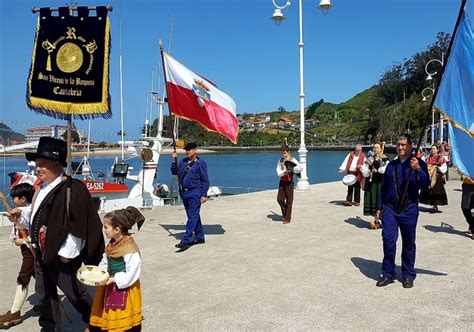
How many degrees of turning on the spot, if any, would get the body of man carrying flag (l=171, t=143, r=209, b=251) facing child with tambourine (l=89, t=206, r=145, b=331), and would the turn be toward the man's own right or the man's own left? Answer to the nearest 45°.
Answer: approximately 45° to the man's own left

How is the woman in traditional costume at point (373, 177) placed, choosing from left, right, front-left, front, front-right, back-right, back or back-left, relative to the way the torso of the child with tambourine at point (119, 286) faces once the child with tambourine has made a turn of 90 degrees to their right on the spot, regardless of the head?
right

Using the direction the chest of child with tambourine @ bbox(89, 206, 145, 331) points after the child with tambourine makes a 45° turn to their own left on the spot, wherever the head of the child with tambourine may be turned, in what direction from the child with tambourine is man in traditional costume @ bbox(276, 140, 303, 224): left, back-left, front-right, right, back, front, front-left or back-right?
back-left

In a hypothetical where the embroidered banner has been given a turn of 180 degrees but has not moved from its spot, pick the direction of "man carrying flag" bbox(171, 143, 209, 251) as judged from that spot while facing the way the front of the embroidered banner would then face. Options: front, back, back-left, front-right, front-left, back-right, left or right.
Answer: front-right

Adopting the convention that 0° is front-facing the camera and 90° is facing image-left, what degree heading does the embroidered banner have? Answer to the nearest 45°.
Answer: approximately 0°

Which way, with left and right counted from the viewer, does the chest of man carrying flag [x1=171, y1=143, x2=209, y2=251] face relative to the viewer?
facing the viewer and to the left of the viewer

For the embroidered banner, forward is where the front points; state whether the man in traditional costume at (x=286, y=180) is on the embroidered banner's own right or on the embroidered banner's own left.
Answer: on the embroidered banner's own left

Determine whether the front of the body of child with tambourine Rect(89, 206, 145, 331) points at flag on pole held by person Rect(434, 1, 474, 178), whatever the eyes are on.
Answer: no

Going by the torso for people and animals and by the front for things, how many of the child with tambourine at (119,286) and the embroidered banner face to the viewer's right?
0

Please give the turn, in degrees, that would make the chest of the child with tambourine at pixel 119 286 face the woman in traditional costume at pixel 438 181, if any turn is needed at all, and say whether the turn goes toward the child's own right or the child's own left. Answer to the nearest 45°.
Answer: approximately 180°

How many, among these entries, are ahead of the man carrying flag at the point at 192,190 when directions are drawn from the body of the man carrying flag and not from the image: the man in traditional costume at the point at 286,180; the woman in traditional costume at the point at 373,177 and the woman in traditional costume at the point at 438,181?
0

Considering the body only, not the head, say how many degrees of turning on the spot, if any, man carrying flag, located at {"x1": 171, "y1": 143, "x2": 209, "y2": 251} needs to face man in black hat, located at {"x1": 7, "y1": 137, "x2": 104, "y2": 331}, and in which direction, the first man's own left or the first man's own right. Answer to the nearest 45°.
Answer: approximately 45° to the first man's own left

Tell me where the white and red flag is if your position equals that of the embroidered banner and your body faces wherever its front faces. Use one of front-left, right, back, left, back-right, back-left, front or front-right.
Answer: back-left

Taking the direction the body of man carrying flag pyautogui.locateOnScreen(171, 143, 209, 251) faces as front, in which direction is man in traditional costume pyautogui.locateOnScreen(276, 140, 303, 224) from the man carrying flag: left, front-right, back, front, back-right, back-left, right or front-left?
back

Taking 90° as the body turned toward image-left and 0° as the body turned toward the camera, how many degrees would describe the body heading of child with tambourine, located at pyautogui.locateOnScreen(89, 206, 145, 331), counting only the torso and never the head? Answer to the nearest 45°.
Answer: approximately 45°
